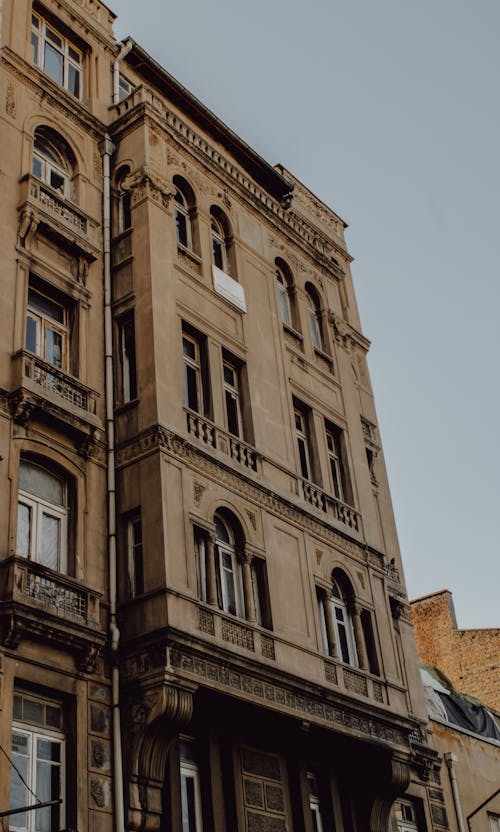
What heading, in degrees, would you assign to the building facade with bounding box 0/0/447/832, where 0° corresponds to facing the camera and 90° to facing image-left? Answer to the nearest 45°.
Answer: approximately 315°
